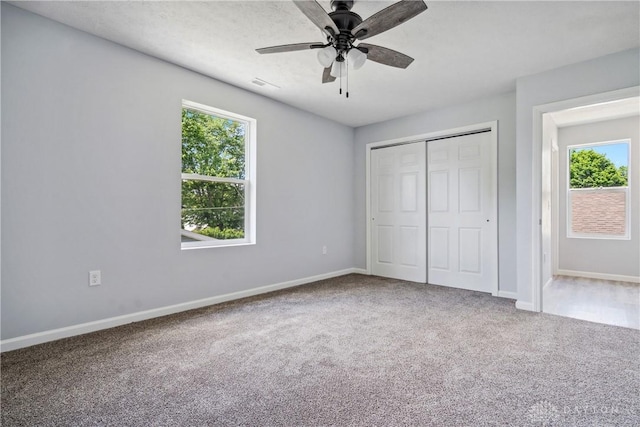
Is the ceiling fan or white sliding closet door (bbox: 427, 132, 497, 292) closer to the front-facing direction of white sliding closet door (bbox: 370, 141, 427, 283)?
the ceiling fan

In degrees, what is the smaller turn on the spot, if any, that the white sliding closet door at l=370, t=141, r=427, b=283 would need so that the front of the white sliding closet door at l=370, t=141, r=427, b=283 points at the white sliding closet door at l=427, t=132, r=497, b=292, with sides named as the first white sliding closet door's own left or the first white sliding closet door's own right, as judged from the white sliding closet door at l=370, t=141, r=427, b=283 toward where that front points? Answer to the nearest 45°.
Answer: approximately 90° to the first white sliding closet door's own left

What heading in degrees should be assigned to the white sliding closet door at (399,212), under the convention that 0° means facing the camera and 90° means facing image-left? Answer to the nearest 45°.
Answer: approximately 45°

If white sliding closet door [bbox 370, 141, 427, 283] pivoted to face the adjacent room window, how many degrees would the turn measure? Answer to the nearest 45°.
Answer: approximately 135° to its left

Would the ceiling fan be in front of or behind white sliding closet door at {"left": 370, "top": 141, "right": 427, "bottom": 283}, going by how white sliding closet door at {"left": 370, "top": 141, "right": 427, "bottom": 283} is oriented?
in front
